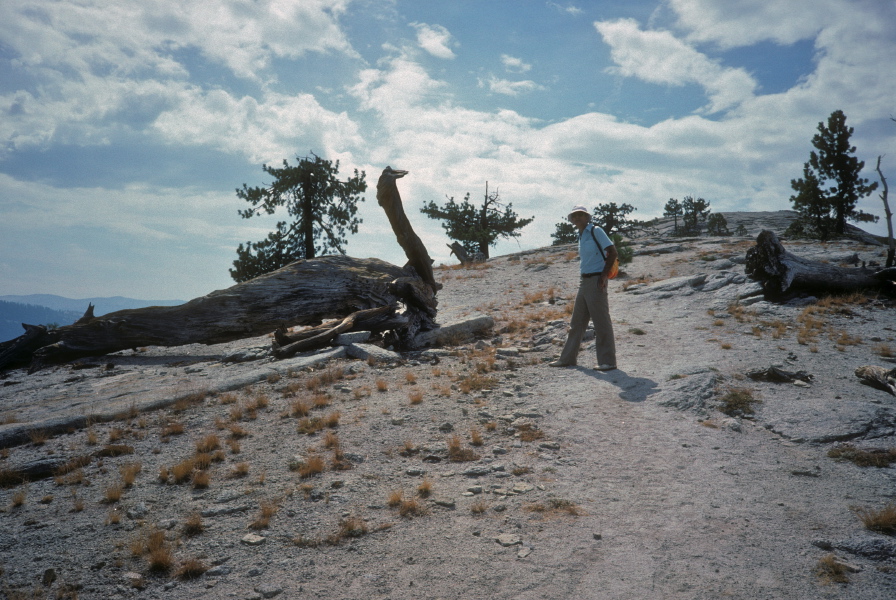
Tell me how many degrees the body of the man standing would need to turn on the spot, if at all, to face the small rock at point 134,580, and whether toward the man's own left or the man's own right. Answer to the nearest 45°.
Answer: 0° — they already face it

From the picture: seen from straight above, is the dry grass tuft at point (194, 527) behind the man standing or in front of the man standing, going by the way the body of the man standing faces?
in front

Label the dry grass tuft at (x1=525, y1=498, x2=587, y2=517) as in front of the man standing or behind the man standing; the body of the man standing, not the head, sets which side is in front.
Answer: in front

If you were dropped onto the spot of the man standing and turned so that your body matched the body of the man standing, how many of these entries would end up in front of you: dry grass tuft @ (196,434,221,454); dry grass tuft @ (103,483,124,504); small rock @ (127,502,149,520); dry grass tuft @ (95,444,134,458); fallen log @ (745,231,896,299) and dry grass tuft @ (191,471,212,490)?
5

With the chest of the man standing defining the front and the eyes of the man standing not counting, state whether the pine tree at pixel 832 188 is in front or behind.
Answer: behind

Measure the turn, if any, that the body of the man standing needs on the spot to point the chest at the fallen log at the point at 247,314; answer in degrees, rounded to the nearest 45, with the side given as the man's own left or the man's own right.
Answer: approximately 45° to the man's own right

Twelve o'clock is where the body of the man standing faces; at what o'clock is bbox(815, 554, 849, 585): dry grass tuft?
The dry grass tuft is roughly at 10 o'clock from the man standing.

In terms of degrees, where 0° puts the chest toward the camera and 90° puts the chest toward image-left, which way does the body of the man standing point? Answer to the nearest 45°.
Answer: approximately 45°

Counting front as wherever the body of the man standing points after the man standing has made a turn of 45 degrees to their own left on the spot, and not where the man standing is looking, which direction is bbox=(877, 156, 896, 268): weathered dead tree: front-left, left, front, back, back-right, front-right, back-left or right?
back-left

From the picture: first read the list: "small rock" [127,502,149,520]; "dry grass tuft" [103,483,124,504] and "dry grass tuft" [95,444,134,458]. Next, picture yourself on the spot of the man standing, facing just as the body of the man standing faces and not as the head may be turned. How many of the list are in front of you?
3

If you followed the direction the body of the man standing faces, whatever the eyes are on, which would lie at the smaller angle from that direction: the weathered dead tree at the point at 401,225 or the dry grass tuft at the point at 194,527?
the dry grass tuft

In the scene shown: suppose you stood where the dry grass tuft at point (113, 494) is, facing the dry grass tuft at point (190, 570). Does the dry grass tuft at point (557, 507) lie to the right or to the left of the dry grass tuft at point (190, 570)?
left
